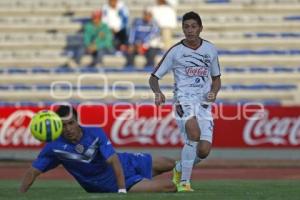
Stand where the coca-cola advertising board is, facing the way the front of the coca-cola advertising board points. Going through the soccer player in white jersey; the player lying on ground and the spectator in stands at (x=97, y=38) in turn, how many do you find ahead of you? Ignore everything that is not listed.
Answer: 2

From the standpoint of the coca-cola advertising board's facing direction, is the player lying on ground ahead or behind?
ahead

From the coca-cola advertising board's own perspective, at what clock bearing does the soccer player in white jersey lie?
The soccer player in white jersey is roughly at 12 o'clock from the coca-cola advertising board.

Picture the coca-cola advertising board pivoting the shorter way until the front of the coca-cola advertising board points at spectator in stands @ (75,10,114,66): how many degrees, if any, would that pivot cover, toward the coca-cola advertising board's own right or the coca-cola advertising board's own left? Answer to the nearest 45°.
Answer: approximately 135° to the coca-cola advertising board's own right

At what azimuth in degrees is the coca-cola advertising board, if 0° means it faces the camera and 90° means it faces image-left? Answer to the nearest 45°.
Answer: approximately 0°

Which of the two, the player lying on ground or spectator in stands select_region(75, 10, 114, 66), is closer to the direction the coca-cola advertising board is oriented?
the player lying on ground
